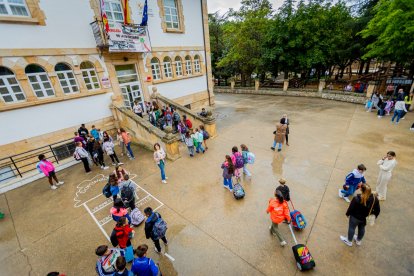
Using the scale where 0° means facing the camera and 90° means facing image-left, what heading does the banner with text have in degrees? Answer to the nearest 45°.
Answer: approximately 315°

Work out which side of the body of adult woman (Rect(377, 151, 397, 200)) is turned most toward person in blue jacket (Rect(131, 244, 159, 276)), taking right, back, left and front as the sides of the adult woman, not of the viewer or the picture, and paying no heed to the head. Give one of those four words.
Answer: front

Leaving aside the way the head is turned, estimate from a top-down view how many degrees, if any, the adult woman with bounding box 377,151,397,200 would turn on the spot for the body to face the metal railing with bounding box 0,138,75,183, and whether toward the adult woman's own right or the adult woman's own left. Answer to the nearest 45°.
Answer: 0° — they already face it

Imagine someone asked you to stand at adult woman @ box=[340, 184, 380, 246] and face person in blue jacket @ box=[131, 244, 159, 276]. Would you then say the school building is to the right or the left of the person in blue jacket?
right

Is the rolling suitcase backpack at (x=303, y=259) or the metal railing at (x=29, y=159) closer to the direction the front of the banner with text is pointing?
the rolling suitcase backpack

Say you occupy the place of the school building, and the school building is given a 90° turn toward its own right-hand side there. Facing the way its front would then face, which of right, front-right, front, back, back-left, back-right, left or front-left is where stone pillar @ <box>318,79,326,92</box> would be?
back-left

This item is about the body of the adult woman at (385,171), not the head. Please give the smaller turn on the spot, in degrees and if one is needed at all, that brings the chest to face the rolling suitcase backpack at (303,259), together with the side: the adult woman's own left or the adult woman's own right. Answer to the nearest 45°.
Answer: approximately 45° to the adult woman's own left

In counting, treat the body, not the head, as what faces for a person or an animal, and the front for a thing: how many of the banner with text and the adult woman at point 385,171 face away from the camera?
0

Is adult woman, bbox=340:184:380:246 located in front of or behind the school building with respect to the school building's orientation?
in front

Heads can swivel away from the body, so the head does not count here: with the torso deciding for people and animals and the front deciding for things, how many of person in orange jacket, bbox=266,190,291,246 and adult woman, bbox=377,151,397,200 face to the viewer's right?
0

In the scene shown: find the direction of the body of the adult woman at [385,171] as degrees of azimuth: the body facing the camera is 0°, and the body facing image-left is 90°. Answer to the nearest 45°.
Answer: approximately 45°

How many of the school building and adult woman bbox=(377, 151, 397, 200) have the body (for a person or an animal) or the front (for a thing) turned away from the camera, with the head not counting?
0

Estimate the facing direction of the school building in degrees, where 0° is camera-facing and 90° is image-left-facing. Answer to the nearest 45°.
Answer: approximately 315°

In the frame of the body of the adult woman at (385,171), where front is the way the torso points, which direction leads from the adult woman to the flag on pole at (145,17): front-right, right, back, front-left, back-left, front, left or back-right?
front-right
